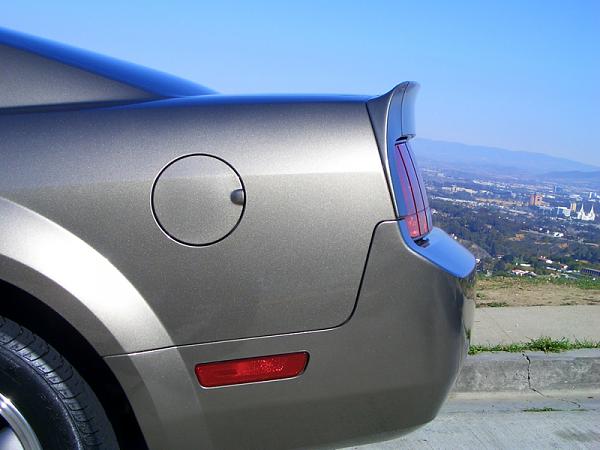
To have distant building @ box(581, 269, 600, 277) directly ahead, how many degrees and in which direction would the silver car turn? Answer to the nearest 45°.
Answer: approximately 135° to its right

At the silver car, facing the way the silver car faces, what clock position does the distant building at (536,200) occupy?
The distant building is roughly at 4 o'clock from the silver car.

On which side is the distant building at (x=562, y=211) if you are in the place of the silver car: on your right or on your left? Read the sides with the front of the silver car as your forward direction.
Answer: on your right

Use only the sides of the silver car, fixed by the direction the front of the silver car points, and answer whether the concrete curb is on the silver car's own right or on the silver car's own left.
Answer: on the silver car's own right

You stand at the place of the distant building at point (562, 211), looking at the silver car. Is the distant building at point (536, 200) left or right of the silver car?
right

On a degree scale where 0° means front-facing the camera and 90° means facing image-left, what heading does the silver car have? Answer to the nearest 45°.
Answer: approximately 90°

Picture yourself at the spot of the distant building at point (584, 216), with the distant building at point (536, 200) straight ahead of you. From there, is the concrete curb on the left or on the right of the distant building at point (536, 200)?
left

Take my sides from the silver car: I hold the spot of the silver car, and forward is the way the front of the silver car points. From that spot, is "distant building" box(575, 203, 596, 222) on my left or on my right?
on my right
